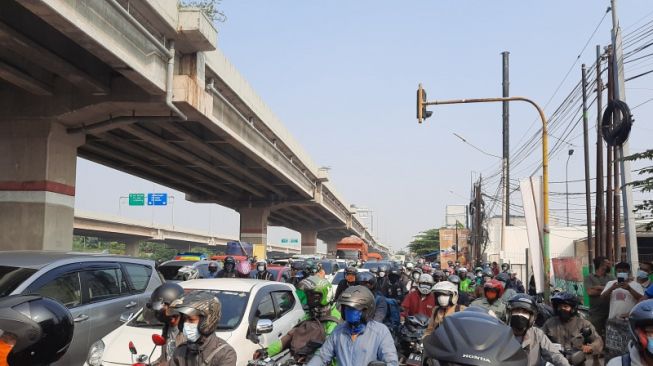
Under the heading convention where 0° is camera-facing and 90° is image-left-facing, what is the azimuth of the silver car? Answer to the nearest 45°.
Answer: approximately 45°

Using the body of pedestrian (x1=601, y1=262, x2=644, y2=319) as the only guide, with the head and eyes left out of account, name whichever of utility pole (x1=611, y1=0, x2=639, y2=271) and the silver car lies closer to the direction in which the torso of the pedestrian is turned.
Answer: the silver car

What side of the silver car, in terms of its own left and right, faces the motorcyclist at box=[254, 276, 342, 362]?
left

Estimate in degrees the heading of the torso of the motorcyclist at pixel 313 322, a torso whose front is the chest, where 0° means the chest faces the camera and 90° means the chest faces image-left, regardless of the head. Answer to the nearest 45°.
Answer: approximately 45°

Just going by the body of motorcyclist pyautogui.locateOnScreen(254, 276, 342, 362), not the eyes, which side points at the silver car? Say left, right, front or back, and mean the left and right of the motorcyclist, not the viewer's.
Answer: right

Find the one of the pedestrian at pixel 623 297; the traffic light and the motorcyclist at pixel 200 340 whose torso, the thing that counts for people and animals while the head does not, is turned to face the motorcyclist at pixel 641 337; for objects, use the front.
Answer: the pedestrian

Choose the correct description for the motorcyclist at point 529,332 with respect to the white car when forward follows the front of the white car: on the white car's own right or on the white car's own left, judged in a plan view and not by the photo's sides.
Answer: on the white car's own left

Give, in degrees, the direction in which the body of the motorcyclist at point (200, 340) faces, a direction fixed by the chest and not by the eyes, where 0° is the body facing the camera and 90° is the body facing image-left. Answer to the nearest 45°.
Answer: approximately 45°
